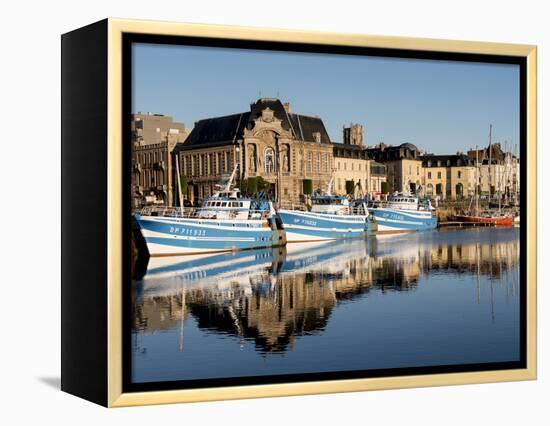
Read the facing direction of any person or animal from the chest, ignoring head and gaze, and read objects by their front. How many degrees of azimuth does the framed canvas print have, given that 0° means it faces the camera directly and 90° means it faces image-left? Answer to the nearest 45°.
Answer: approximately 315°
